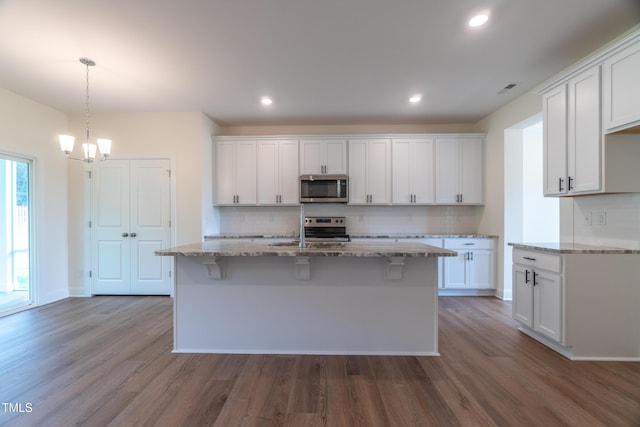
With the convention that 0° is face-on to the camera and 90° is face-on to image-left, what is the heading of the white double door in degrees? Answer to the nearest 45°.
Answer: approximately 0°

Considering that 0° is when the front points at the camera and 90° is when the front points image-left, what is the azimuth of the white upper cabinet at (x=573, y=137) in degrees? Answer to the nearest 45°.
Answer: approximately 45°

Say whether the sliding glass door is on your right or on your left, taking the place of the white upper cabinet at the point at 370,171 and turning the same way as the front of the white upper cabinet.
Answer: on your right

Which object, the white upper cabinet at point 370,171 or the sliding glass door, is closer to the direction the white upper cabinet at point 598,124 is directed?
the sliding glass door

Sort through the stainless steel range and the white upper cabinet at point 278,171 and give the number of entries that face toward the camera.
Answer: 2

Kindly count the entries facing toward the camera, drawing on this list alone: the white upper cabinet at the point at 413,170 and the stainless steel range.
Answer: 2

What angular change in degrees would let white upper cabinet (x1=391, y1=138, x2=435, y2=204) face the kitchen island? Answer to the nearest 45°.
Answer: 0° — it already faces it

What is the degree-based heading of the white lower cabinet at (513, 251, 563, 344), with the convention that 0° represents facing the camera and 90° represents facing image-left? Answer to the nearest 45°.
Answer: approximately 45°

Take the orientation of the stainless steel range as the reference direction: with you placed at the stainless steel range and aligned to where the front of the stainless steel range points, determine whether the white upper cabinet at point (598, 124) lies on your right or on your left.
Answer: on your left

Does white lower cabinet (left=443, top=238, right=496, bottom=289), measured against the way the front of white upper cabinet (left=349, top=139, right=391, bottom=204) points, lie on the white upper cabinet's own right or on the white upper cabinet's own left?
on the white upper cabinet's own left
